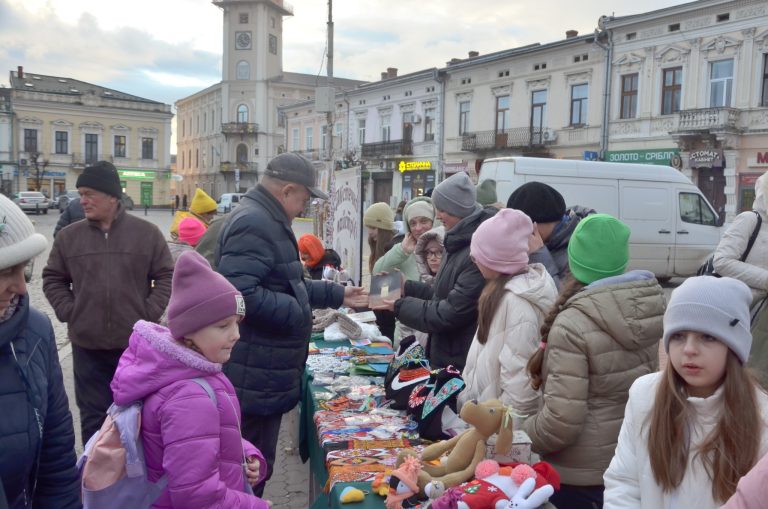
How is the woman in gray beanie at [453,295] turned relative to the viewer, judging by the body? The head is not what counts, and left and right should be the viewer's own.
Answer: facing to the left of the viewer

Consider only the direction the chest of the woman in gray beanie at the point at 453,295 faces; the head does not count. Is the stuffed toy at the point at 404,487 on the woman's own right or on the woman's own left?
on the woman's own left

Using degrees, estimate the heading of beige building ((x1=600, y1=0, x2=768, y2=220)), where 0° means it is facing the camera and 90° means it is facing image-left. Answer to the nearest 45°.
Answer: approximately 45°

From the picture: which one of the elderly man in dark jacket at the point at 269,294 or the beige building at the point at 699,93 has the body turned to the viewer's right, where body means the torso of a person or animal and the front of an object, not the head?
the elderly man in dark jacket

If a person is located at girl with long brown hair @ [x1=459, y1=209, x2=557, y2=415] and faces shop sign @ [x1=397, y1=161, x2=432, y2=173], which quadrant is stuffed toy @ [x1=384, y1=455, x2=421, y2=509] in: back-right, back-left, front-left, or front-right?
back-left

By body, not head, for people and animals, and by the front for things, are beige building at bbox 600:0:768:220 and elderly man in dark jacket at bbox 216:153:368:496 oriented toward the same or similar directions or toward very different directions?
very different directions

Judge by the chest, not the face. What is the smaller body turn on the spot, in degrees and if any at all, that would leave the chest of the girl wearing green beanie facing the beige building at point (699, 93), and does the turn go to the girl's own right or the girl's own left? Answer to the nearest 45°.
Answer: approximately 45° to the girl's own right

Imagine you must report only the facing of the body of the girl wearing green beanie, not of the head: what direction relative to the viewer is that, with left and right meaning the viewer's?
facing away from the viewer and to the left of the viewer

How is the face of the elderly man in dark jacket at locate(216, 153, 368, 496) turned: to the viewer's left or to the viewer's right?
to the viewer's right

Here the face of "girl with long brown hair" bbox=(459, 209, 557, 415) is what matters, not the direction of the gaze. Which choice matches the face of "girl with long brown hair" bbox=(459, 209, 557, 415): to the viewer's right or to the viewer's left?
to the viewer's left
